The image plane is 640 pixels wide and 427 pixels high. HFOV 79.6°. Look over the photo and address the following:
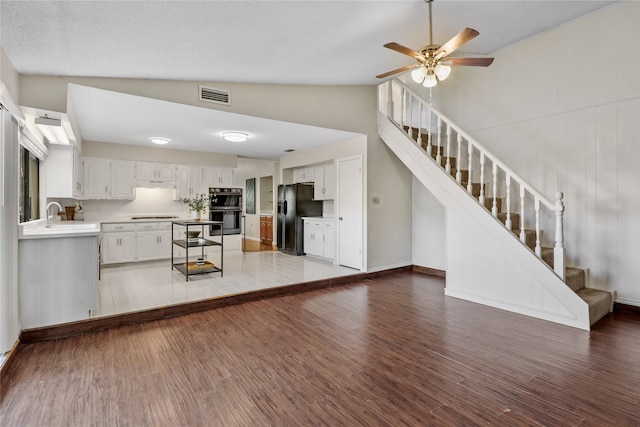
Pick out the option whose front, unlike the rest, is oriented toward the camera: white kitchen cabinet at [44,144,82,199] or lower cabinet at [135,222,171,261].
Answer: the lower cabinet

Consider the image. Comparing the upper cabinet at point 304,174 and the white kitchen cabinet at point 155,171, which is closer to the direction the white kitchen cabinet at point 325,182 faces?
the white kitchen cabinet

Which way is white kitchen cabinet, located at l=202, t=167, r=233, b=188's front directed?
toward the camera

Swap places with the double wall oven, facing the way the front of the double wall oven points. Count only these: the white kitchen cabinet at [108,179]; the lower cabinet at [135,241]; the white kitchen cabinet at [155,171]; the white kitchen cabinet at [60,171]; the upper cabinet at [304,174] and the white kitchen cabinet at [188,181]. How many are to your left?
1

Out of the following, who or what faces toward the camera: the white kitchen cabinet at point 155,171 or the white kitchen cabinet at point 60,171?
the white kitchen cabinet at point 155,171

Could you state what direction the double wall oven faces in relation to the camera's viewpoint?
facing the viewer

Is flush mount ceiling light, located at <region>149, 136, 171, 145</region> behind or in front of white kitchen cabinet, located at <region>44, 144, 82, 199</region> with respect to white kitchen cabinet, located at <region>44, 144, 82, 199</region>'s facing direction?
in front

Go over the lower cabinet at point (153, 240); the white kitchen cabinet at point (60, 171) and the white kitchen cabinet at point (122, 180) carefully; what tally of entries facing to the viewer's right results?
1

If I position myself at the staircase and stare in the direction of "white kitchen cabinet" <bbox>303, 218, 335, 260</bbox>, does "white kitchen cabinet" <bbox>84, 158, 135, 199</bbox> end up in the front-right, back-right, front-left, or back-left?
front-left

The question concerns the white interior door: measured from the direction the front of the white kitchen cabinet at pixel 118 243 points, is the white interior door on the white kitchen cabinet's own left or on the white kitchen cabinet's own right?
on the white kitchen cabinet's own left

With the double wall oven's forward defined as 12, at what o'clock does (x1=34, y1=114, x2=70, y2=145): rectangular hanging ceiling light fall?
The rectangular hanging ceiling light is roughly at 1 o'clock from the double wall oven.

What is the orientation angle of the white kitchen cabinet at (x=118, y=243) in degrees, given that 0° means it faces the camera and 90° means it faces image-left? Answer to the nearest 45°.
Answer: approximately 0°

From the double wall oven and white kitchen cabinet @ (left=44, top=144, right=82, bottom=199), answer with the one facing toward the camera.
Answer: the double wall oven

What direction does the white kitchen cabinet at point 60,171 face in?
to the viewer's right

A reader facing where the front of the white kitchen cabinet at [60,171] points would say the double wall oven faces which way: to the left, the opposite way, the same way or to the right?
to the right

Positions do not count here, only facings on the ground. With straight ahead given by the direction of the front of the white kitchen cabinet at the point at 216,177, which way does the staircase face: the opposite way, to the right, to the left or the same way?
the same way

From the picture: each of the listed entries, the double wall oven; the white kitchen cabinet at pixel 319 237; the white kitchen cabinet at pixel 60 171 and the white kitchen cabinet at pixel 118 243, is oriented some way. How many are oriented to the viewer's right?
1
